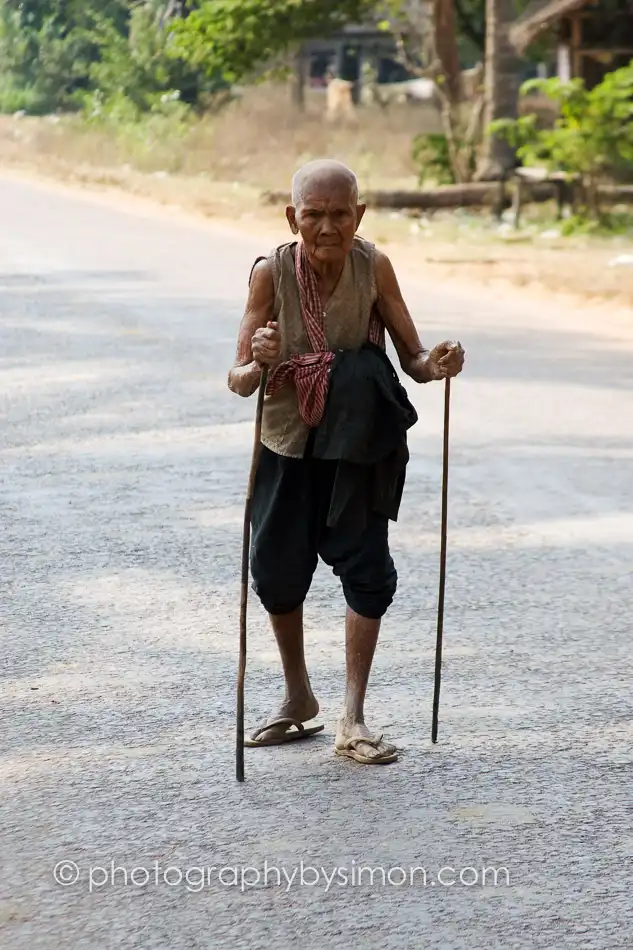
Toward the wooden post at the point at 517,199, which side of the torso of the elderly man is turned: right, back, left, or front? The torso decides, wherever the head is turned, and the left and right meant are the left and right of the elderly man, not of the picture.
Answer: back

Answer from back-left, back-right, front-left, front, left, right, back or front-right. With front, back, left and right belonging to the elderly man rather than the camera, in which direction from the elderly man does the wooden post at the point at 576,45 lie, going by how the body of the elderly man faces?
back

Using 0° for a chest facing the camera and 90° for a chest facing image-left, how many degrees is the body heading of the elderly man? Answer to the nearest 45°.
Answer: approximately 0°
